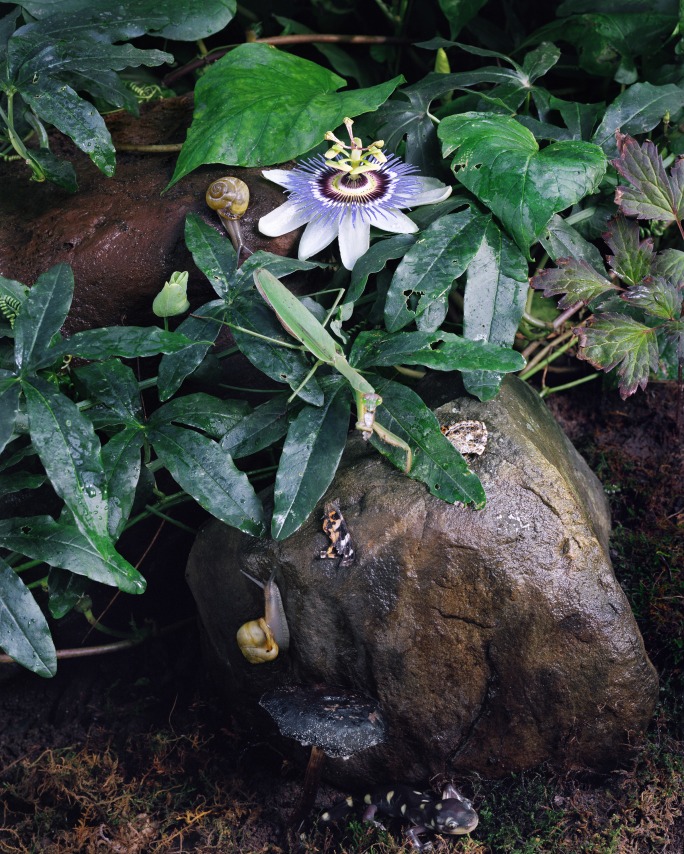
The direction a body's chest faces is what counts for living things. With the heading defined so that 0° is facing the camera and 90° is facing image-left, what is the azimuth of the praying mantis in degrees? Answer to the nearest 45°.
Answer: approximately 315°

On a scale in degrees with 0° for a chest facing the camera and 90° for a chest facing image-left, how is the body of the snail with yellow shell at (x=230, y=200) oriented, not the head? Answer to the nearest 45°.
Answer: approximately 0°
